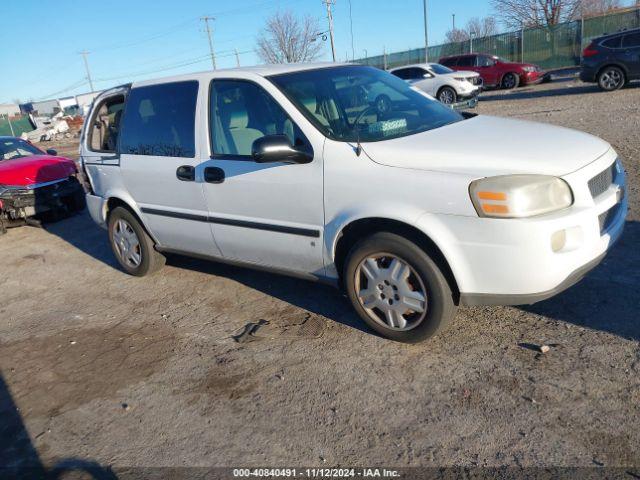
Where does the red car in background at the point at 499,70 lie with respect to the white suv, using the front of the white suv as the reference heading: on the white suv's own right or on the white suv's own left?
on the white suv's own left

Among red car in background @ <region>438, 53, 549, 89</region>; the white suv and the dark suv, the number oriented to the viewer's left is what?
0

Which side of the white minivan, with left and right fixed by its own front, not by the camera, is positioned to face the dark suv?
left

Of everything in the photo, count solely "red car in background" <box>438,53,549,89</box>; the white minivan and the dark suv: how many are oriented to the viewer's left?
0

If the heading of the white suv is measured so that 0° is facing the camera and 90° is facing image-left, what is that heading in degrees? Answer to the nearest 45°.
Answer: approximately 315°

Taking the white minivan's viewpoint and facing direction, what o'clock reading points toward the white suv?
The white suv is roughly at 8 o'clock from the white minivan.

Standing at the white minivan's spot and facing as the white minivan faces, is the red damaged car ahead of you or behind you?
behind

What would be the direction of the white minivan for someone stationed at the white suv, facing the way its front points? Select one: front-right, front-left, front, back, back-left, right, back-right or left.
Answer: front-right

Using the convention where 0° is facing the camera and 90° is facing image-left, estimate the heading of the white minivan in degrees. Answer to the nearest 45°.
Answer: approximately 315°

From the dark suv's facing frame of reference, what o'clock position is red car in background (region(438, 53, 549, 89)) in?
The red car in background is roughly at 8 o'clock from the dark suv.

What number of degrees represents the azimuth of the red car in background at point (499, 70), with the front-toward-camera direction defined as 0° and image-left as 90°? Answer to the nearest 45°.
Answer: approximately 315°
